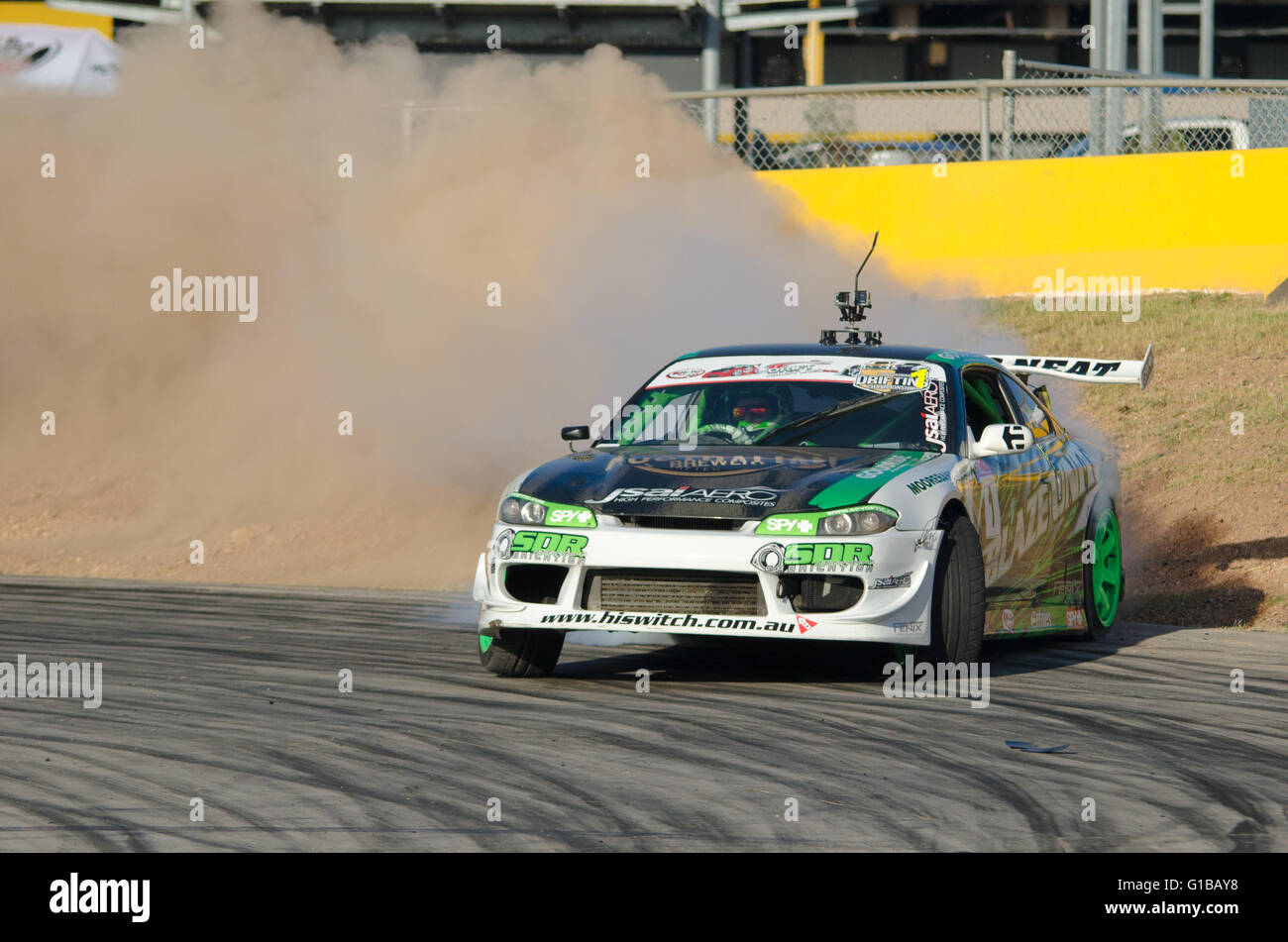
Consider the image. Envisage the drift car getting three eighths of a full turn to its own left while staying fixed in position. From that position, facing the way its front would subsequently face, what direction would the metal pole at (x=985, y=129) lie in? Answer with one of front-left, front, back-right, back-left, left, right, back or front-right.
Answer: front-left

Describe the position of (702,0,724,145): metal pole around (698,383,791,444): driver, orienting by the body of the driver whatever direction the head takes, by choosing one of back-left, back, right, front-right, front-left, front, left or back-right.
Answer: back

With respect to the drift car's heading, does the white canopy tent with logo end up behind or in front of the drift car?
behind

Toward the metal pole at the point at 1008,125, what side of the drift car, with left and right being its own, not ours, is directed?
back

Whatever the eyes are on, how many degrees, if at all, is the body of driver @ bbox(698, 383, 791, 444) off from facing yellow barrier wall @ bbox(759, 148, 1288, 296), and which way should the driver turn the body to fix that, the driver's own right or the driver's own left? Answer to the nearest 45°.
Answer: approximately 180°

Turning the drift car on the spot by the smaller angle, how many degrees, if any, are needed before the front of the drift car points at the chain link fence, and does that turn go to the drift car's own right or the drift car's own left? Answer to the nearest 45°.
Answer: approximately 180°

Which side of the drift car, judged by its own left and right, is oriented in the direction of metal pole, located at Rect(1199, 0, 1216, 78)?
back

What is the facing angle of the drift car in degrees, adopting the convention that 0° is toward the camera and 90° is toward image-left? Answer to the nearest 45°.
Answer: approximately 0°

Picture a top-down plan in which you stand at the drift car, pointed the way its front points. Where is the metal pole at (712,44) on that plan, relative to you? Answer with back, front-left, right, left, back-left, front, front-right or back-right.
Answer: back

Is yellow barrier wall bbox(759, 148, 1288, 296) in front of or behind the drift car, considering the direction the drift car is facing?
behind
